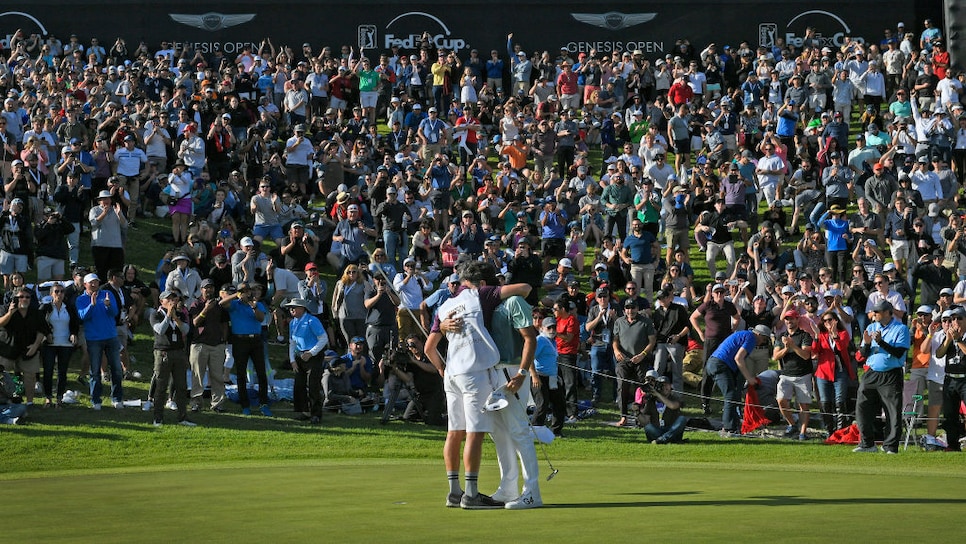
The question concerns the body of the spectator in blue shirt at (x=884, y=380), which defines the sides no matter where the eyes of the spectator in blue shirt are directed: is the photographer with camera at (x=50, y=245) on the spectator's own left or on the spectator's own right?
on the spectator's own right

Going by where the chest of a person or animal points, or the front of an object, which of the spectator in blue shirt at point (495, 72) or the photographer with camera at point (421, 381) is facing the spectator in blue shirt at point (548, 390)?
the spectator in blue shirt at point (495, 72)

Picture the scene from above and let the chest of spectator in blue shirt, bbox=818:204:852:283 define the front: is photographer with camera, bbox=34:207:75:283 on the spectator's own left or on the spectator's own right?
on the spectator's own right

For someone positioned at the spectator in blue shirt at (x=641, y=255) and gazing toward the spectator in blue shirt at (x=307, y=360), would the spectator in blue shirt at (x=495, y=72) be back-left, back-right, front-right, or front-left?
back-right

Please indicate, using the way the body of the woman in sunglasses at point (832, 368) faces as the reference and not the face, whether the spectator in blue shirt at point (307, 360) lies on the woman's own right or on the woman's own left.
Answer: on the woman's own right

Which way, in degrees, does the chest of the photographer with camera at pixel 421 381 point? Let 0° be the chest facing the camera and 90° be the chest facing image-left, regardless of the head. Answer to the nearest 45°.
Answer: approximately 45°

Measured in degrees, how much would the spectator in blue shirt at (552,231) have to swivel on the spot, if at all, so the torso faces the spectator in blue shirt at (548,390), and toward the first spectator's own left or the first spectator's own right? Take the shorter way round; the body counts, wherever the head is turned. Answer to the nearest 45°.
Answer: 0° — they already face them

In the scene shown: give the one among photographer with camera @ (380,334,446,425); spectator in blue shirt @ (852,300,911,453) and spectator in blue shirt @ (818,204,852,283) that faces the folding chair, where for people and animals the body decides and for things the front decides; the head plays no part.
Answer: spectator in blue shirt @ (818,204,852,283)

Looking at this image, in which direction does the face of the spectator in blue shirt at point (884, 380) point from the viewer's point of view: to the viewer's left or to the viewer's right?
to the viewer's left

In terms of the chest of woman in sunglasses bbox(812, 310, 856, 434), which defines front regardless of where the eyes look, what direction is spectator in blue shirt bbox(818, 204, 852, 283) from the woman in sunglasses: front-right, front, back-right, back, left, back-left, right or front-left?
back
